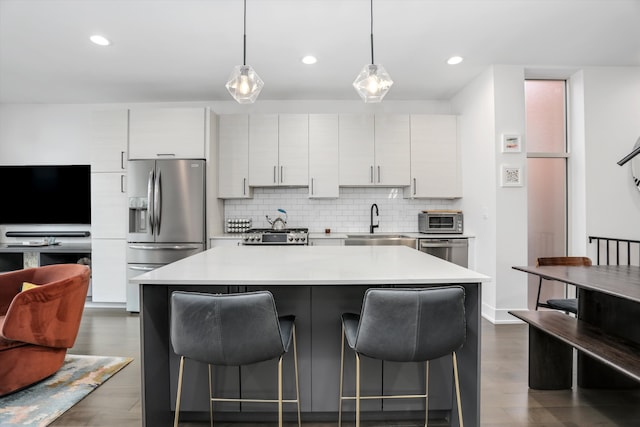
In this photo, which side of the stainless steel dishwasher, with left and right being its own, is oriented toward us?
front

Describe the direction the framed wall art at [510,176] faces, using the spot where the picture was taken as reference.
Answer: facing the viewer

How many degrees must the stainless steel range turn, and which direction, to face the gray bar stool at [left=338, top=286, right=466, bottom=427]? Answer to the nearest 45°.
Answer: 0° — it already faces it

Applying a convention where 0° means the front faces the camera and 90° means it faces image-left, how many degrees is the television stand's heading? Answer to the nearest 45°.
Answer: approximately 0°

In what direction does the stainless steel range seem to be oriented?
toward the camera

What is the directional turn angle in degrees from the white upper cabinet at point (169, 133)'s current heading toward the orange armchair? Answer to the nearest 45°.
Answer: approximately 45° to its right

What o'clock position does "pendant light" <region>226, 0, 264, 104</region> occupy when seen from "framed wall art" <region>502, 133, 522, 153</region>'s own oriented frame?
The pendant light is roughly at 1 o'clock from the framed wall art.

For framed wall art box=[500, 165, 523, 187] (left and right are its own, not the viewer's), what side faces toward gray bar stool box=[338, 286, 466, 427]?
front

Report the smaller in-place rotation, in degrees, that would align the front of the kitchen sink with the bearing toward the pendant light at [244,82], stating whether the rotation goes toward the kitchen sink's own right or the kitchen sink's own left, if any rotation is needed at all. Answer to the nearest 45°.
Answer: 0° — it already faces it

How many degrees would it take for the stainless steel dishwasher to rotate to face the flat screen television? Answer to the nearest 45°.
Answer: approximately 90° to its right

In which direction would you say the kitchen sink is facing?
toward the camera

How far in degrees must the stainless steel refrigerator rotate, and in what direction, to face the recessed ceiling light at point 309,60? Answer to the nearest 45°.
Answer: approximately 45° to its left

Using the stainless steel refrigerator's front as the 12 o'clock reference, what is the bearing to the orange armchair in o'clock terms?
The orange armchair is roughly at 1 o'clock from the stainless steel refrigerator.
